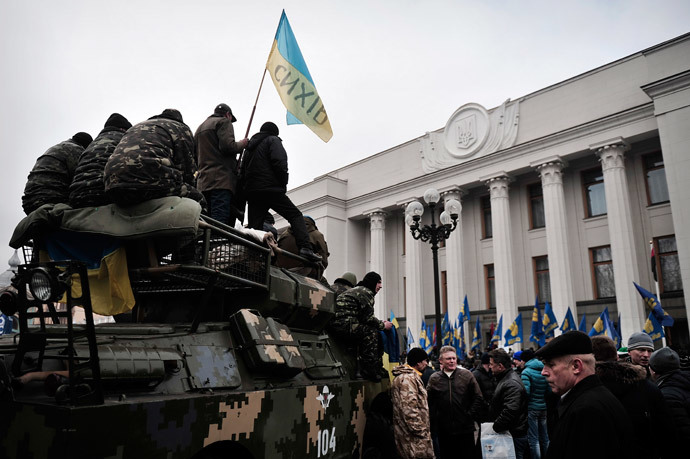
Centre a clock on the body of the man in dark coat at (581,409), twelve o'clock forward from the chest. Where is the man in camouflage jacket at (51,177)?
The man in camouflage jacket is roughly at 12 o'clock from the man in dark coat.

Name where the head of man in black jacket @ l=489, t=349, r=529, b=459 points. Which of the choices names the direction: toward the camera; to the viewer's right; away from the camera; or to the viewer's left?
to the viewer's left

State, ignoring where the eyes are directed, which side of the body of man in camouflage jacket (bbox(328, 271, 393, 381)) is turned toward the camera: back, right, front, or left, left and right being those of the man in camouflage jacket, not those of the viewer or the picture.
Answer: right

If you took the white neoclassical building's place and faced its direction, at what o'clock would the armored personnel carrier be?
The armored personnel carrier is roughly at 11 o'clock from the white neoclassical building.

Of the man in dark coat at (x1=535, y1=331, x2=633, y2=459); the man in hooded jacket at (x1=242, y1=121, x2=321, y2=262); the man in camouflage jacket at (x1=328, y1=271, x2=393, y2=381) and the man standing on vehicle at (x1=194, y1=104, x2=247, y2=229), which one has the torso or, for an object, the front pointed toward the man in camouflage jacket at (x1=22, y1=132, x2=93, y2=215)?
the man in dark coat

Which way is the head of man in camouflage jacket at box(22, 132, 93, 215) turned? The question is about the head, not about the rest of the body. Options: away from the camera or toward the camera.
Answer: away from the camera

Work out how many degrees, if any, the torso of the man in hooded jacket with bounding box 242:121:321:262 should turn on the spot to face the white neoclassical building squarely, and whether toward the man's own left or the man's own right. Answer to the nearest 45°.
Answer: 0° — they already face it

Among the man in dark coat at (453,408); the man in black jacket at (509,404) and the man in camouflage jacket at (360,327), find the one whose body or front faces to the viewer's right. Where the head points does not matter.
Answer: the man in camouflage jacket

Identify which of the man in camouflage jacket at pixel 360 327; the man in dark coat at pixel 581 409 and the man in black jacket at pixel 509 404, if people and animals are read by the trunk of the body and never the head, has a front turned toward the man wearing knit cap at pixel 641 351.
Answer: the man in camouflage jacket

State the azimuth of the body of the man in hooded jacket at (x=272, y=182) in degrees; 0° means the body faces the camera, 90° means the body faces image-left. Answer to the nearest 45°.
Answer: approximately 225°
